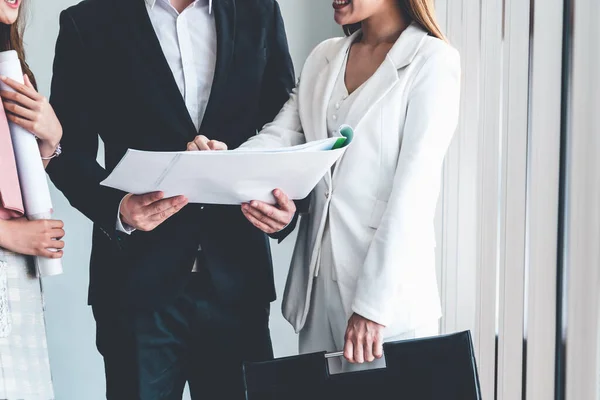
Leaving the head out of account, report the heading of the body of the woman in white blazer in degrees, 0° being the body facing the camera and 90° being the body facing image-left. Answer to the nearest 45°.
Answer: approximately 45°

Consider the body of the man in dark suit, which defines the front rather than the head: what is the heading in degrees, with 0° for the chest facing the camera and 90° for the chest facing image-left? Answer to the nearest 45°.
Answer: approximately 0°
